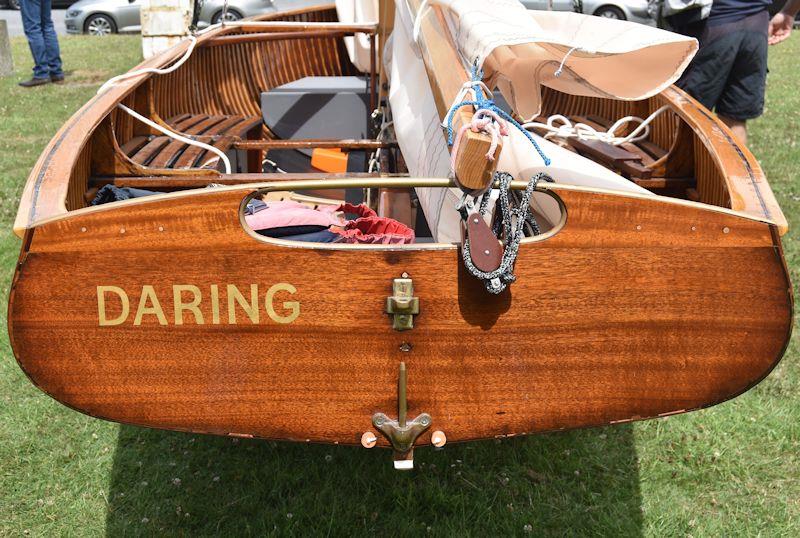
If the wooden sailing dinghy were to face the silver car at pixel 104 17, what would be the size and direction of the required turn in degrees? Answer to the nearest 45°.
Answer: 0° — it already faces it

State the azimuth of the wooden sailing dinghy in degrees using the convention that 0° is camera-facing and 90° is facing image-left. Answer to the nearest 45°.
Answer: approximately 180°
